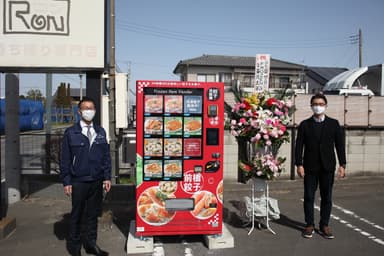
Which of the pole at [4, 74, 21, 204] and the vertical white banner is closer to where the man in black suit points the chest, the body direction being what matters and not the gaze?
the pole

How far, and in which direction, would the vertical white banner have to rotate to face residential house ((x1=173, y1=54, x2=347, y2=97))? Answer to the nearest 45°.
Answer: approximately 180°

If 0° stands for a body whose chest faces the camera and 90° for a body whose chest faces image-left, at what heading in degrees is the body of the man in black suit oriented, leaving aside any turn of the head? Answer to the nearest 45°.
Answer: approximately 0°

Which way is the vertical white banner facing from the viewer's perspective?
toward the camera

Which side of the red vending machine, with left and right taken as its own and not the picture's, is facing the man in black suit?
left

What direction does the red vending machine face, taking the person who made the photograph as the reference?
facing the viewer

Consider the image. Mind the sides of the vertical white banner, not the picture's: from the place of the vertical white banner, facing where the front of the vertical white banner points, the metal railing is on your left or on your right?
on your right

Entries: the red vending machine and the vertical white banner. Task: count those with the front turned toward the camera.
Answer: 2

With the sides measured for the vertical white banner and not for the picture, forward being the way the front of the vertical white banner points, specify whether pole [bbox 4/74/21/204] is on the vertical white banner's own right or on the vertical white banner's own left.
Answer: on the vertical white banner's own right

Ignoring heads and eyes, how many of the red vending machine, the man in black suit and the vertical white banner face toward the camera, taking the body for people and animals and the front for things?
3

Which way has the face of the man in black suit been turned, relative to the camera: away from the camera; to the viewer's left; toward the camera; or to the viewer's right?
toward the camera

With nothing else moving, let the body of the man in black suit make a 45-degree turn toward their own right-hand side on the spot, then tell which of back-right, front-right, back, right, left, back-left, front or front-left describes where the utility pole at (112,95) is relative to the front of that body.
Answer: front-right

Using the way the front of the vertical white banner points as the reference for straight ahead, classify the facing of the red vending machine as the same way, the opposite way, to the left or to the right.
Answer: the same way

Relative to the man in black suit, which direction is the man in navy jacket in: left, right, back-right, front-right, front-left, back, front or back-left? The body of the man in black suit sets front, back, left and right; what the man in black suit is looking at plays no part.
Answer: front-right
